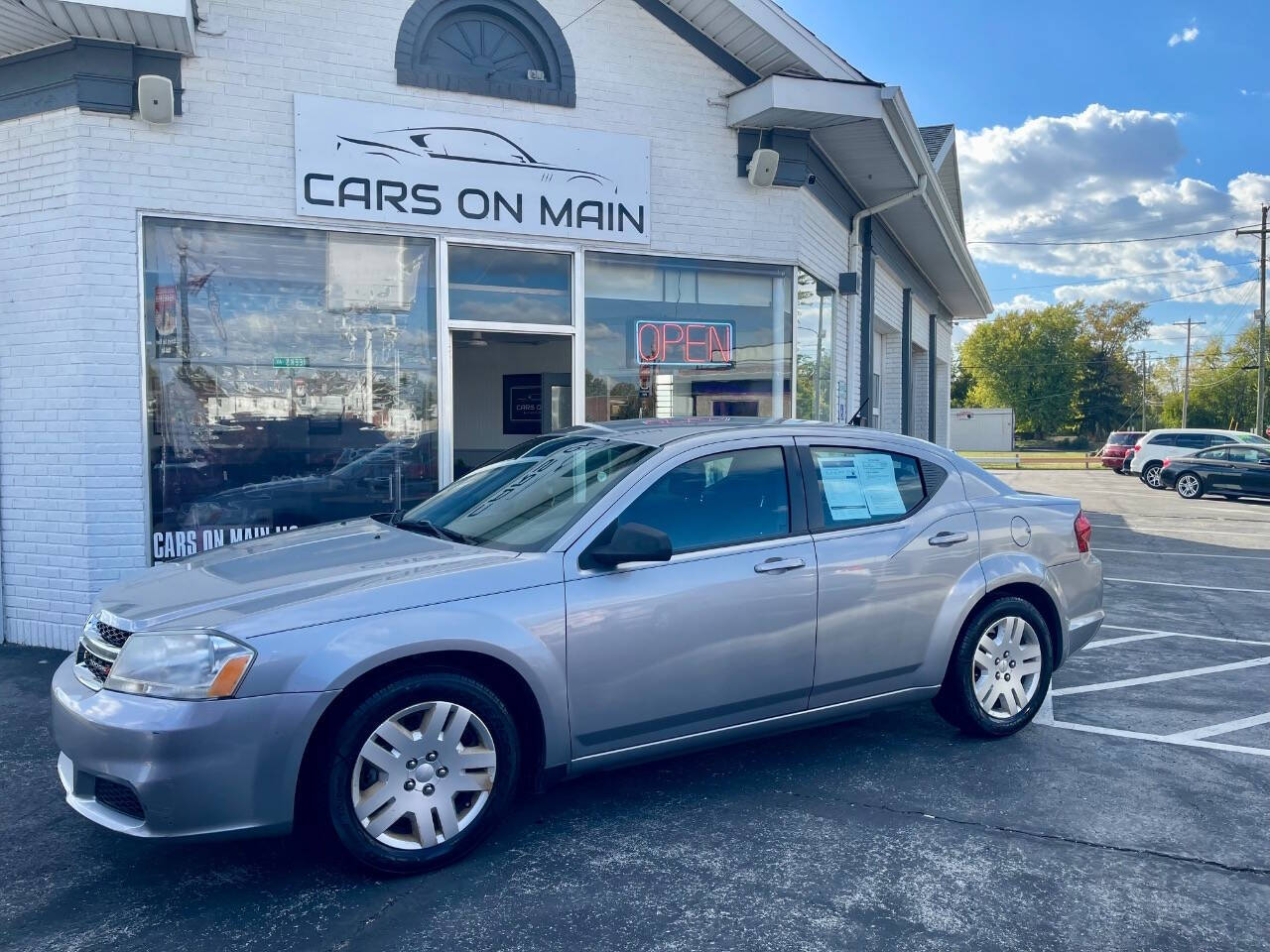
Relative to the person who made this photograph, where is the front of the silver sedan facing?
facing the viewer and to the left of the viewer

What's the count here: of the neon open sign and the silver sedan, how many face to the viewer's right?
0

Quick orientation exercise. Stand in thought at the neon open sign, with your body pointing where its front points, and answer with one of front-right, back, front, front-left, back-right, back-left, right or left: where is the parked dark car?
back-left

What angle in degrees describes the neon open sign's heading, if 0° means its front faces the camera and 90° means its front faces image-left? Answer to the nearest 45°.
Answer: approximately 0°

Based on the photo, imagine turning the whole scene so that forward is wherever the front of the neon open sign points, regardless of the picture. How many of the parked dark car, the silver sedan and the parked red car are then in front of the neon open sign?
1

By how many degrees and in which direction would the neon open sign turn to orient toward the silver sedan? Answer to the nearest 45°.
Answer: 0° — it already faces it

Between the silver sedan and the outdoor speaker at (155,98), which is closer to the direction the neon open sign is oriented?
the silver sedan

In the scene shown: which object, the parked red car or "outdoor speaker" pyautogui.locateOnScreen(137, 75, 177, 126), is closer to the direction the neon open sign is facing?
the outdoor speaker

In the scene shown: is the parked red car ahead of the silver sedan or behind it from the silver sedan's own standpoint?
behind

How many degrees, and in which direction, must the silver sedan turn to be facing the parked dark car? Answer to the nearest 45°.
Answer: approximately 180°

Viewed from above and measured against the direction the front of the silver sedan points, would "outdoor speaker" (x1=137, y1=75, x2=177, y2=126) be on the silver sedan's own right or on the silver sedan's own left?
on the silver sedan's own right

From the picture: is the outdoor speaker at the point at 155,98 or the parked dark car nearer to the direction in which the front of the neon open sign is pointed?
the outdoor speaker

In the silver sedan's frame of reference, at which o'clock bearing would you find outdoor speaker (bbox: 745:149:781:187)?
The outdoor speaker is roughly at 5 o'clock from the silver sedan.
